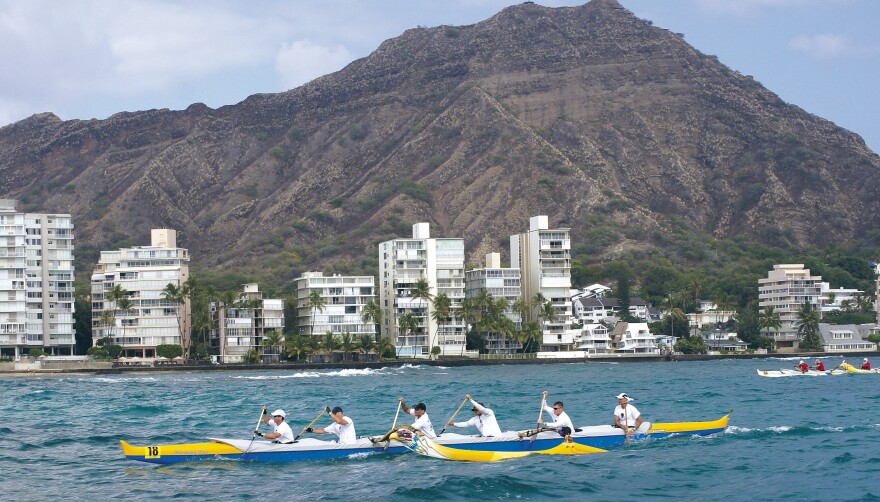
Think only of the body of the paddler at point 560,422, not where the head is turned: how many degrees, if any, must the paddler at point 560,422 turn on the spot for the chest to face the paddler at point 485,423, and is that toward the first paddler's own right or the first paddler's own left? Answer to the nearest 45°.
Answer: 0° — they already face them

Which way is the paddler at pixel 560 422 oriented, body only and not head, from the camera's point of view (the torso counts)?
to the viewer's left

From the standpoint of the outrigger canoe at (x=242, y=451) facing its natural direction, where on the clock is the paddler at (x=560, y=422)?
The paddler is roughly at 6 o'clock from the outrigger canoe.

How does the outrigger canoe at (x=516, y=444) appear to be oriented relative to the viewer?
to the viewer's left
